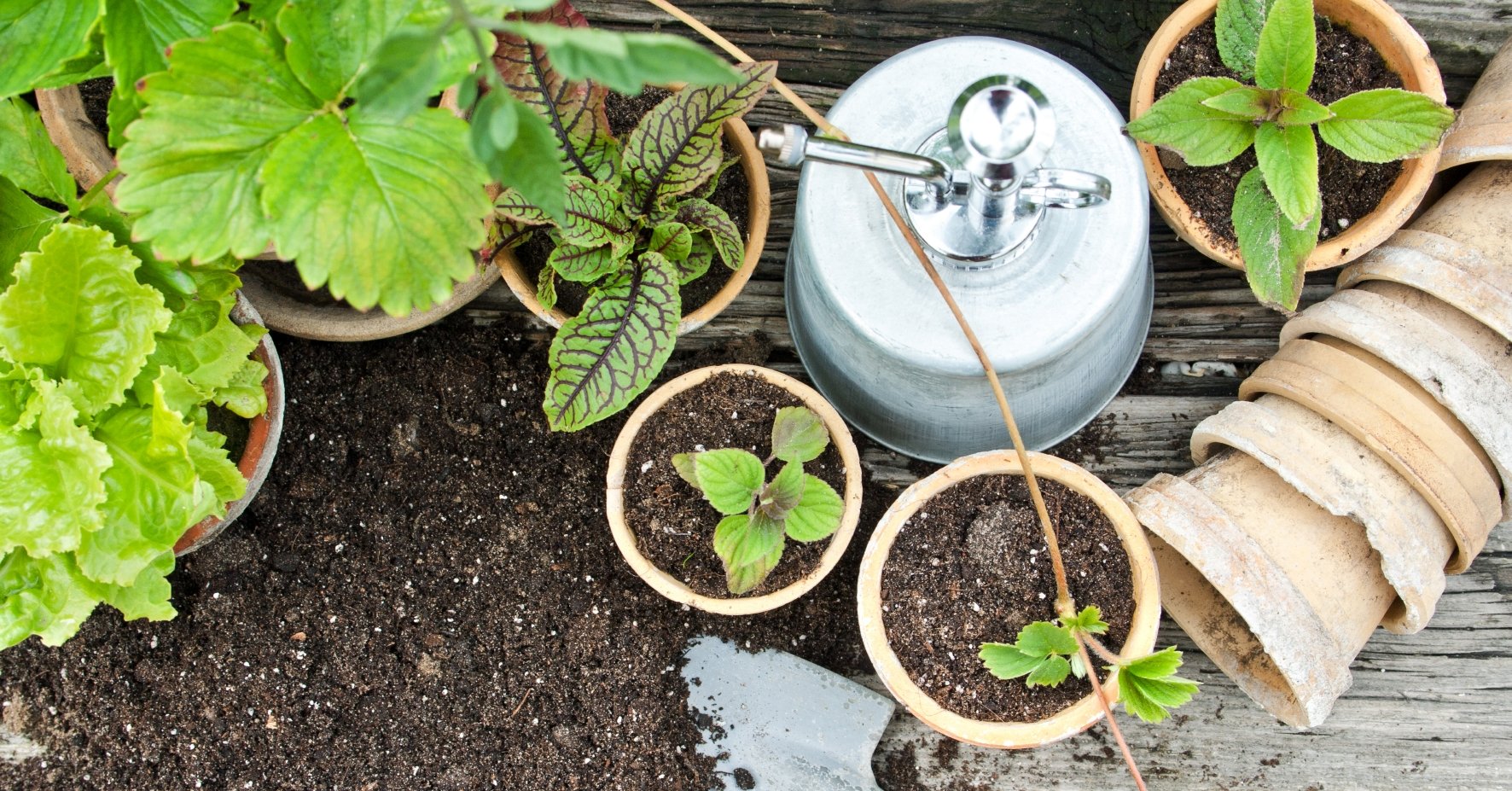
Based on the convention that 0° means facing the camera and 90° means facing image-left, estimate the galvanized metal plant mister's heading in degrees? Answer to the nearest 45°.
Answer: approximately 90°
